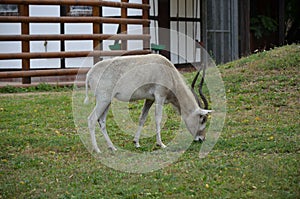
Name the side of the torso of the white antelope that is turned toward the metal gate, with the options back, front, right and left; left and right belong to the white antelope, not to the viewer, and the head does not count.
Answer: left

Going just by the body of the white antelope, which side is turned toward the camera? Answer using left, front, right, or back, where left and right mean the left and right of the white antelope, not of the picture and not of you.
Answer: right
